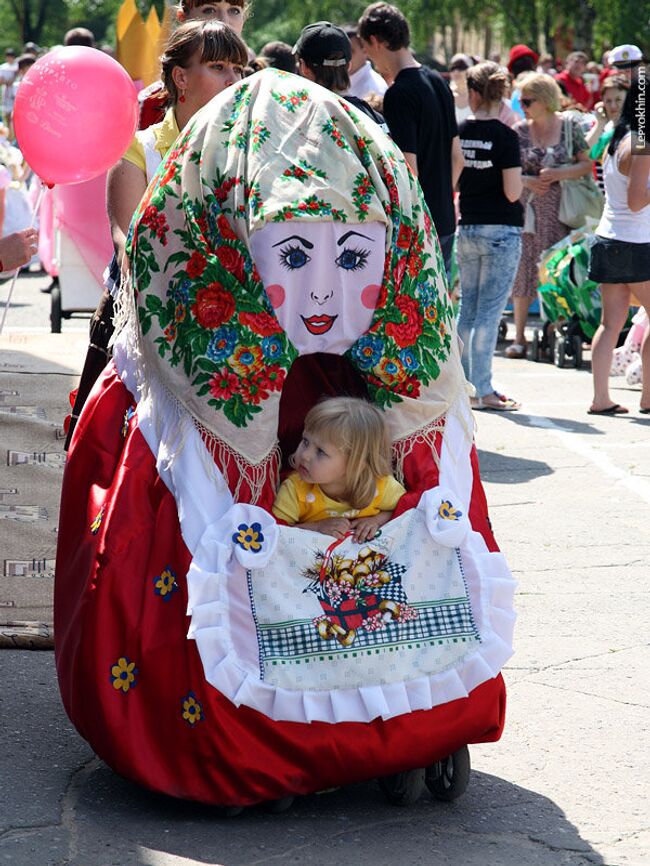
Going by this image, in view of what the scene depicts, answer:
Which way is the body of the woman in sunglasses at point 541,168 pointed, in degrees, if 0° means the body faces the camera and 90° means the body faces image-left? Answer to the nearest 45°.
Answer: approximately 45°

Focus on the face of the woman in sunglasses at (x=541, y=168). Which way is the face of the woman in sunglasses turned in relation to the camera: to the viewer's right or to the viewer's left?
to the viewer's left

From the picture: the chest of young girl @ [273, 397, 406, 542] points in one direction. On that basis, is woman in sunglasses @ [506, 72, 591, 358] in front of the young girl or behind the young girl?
behind

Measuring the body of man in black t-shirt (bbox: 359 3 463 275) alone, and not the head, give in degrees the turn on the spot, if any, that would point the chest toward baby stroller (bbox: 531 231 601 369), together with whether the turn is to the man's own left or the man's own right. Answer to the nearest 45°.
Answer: approximately 90° to the man's own right

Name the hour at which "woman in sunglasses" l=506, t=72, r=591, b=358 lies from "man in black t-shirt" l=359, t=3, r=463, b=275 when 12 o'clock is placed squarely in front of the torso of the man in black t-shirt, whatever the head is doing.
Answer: The woman in sunglasses is roughly at 2 o'clock from the man in black t-shirt.

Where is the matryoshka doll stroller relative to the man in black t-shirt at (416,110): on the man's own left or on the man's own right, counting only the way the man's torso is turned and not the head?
on the man's own left

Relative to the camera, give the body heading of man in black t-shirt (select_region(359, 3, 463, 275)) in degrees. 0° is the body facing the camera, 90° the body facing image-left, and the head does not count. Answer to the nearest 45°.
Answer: approximately 135°

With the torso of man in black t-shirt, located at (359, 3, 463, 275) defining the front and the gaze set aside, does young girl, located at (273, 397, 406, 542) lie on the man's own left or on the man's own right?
on the man's own left

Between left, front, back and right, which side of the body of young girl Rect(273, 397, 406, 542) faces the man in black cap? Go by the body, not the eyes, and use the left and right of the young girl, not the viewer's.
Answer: back

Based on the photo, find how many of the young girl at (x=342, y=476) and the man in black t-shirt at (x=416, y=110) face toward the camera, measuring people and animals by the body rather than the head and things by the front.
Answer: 1

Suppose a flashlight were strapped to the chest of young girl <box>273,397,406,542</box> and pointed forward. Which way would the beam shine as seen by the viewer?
toward the camera

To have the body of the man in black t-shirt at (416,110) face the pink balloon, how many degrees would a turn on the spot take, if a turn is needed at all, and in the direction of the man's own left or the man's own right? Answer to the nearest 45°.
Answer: approximately 90° to the man's own left

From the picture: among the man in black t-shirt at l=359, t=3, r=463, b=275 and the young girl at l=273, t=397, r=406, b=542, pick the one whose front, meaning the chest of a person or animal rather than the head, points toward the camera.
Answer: the young girl

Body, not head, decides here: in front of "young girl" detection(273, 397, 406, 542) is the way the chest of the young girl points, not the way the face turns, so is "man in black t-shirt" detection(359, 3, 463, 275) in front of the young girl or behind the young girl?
behind

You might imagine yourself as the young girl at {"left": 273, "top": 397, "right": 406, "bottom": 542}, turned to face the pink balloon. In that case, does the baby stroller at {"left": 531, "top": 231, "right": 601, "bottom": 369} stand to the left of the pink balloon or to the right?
right
